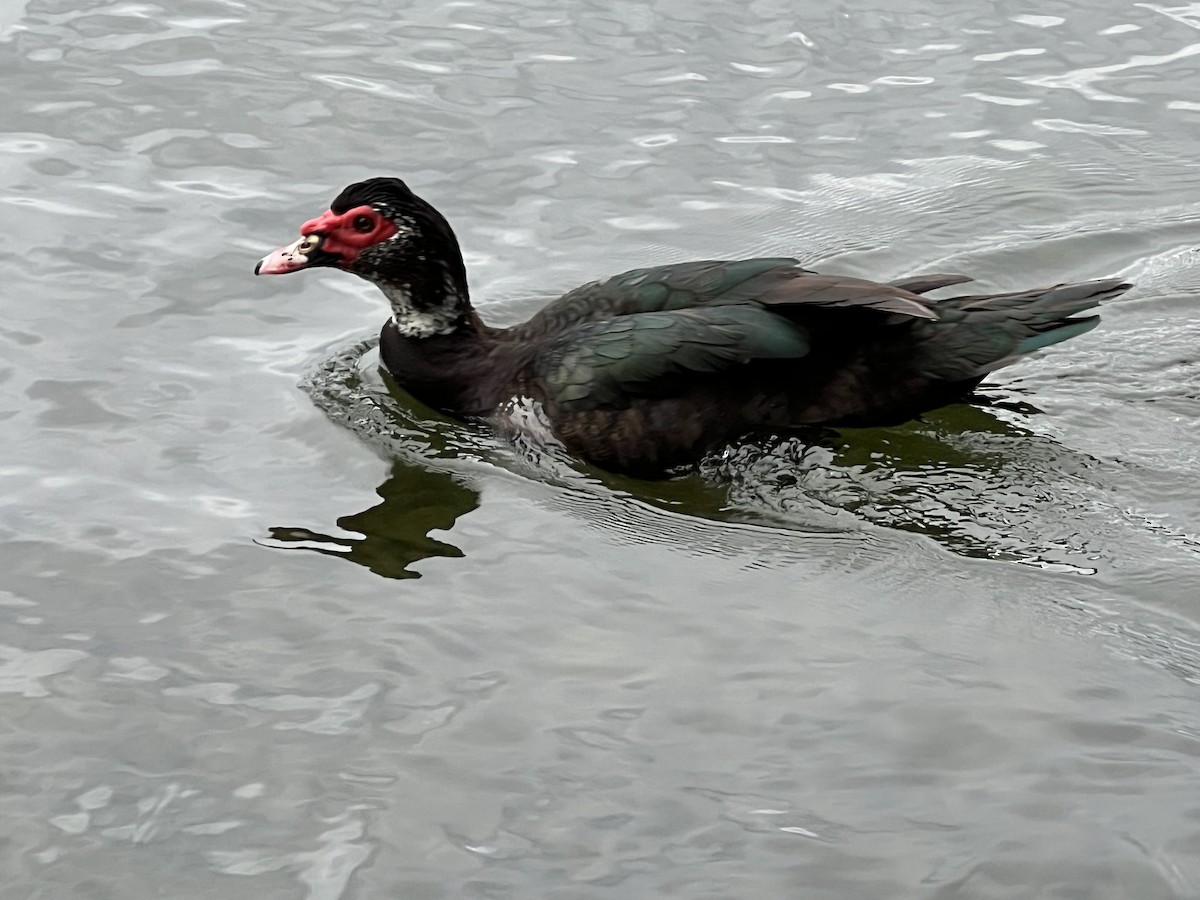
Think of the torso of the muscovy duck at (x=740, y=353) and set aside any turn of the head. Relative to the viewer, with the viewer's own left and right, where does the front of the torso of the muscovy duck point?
facing to the left of the viewer
